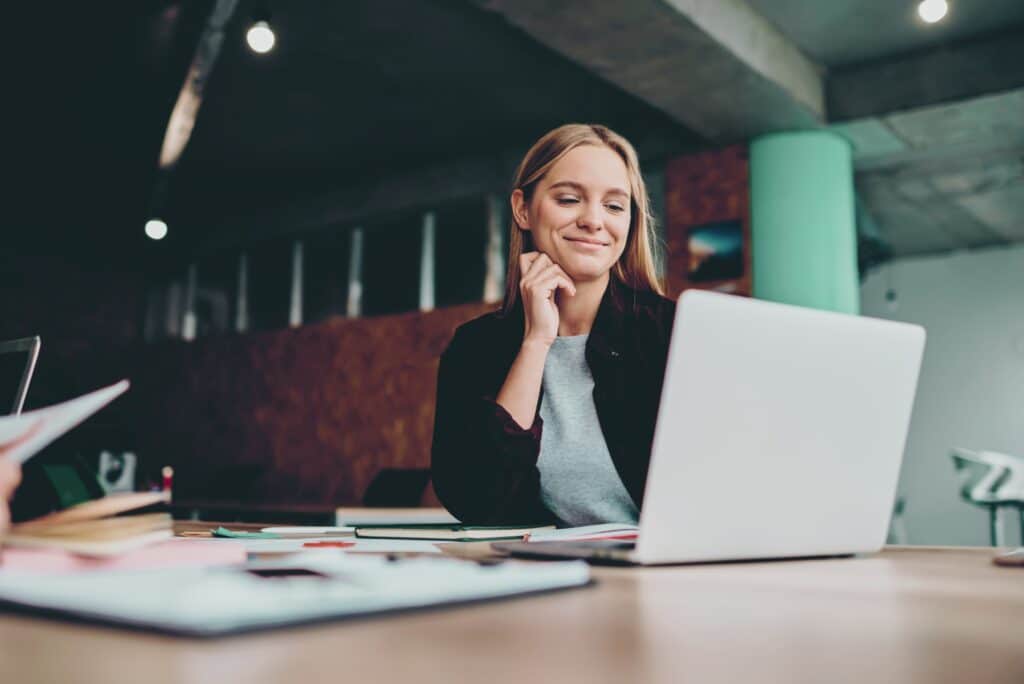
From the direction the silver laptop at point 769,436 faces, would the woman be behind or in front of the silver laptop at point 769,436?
in front

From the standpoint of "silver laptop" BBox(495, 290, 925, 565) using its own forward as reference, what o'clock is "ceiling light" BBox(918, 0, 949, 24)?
The ceiling light is roughly at 2 o'clock from the silver laptop.

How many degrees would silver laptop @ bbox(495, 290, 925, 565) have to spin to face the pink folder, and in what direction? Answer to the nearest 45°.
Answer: approximately 90° to its left

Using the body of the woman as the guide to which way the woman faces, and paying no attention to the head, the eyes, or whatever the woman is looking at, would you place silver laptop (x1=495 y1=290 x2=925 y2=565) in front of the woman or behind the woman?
in front

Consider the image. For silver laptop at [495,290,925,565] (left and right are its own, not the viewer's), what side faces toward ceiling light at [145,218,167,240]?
front

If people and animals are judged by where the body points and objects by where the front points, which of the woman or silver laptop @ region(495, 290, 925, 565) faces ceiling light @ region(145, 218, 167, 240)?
the silver laptop

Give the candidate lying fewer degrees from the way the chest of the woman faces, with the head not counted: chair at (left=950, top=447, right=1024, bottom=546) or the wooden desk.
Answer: the wooden desk

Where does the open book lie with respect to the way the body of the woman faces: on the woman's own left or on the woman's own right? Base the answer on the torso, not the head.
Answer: on the woman's own right

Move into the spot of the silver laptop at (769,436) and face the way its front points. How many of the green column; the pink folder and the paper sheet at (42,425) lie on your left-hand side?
2

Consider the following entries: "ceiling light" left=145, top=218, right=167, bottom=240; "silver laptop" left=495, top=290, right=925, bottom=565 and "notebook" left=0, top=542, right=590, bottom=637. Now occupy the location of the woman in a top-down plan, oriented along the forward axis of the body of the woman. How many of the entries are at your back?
1

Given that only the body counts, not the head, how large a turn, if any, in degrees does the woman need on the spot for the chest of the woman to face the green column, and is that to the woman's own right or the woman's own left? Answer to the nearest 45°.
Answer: approximately 135° to the woman's own left

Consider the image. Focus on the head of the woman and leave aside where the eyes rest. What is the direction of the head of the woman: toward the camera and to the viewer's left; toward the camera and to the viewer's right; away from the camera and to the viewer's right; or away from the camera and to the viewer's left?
toward the camera and to the viewer's right

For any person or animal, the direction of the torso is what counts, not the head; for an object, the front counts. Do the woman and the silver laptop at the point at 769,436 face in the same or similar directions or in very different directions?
very different directions

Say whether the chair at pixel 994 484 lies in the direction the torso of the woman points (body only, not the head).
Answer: no

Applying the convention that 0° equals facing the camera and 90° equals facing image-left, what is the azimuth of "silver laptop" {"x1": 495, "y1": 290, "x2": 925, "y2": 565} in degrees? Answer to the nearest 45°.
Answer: approximately 135°

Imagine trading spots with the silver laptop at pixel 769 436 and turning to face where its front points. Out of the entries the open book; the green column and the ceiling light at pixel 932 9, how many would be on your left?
1

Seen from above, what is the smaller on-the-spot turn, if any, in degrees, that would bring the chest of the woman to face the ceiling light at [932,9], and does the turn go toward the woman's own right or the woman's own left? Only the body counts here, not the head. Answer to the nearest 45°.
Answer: approximately 90° to the woman's own left

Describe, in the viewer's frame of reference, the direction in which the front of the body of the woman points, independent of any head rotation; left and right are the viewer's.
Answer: facing the viewer and to the right of the viewer

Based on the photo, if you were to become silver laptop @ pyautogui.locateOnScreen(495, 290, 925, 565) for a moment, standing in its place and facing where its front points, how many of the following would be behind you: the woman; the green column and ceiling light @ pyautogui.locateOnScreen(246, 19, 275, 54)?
0
